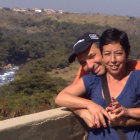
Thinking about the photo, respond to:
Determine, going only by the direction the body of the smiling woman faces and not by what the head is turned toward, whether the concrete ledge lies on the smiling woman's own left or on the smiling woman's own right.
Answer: on the smiling woman's own right

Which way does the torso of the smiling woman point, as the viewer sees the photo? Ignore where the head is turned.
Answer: toward the camera

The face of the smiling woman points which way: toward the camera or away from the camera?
toward the camera
